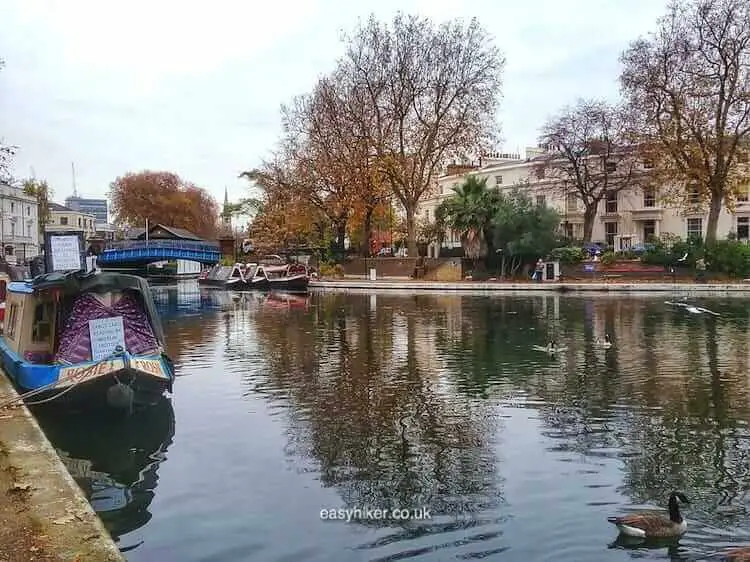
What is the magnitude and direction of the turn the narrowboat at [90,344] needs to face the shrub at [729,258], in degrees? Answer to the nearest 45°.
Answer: approximately 90° to its left

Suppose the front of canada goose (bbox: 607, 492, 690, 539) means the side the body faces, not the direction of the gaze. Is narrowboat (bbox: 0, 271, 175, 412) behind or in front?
behind

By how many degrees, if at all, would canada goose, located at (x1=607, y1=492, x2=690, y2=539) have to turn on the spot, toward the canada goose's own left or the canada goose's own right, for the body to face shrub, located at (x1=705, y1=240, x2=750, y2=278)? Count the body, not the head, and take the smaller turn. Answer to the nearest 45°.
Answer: approximately 90° to the canada goose's own left

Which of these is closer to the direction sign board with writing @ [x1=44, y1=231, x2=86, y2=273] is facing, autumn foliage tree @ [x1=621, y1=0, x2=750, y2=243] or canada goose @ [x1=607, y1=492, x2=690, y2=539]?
the canada goose

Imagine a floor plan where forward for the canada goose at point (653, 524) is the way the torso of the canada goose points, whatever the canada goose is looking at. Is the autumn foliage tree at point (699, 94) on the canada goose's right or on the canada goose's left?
on the canada goose's left

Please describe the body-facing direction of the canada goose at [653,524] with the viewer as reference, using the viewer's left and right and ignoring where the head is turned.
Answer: facing to the right of the viewer

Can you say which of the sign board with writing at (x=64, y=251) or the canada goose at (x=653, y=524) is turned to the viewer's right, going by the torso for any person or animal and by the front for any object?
the canada goose

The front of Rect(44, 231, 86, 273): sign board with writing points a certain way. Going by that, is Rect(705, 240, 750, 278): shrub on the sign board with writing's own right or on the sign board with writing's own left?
on the sign board with writing's own left
